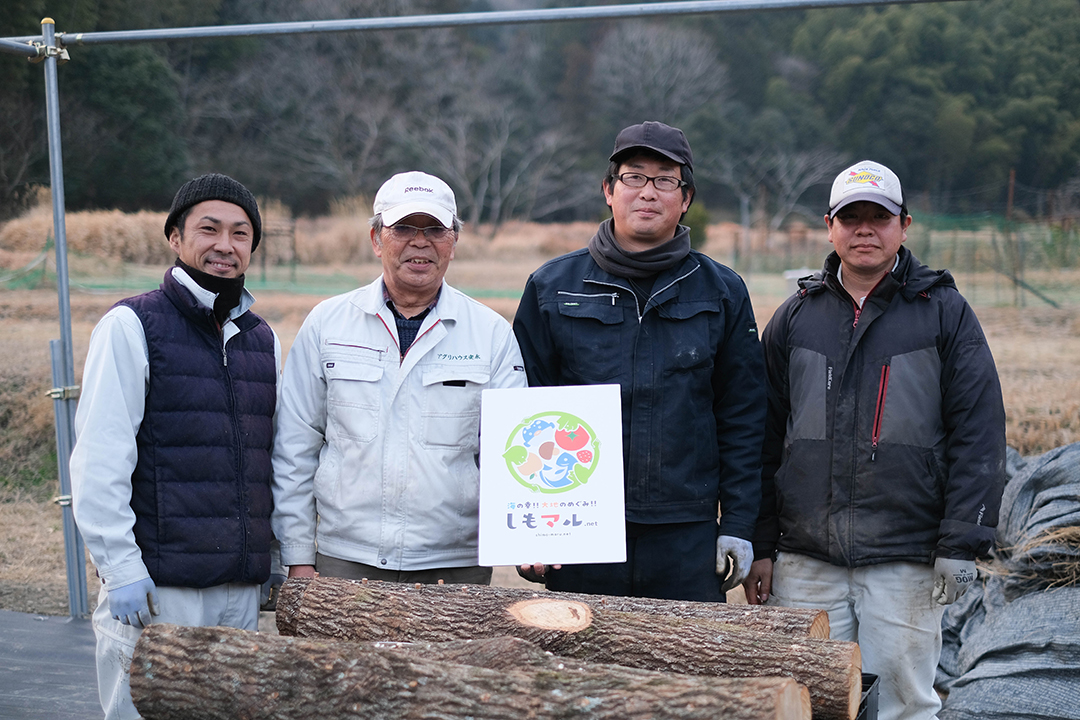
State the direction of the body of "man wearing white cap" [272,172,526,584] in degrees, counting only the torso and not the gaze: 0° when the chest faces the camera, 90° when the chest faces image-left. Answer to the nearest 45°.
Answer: approximately 0°

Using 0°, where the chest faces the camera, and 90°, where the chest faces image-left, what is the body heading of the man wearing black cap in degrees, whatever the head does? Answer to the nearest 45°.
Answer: approximately 0°

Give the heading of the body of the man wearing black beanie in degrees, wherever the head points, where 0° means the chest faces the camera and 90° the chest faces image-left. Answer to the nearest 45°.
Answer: approximately 315°

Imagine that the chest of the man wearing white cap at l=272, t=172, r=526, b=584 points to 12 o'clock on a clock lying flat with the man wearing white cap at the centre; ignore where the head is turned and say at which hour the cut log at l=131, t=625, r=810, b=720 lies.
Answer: The cut log is roughly at 12 o'clock from the man wearing white cap.

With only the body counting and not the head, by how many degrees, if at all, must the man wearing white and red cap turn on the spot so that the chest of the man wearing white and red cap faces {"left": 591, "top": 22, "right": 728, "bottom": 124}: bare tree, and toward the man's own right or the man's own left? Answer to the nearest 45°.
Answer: approximately 180°
